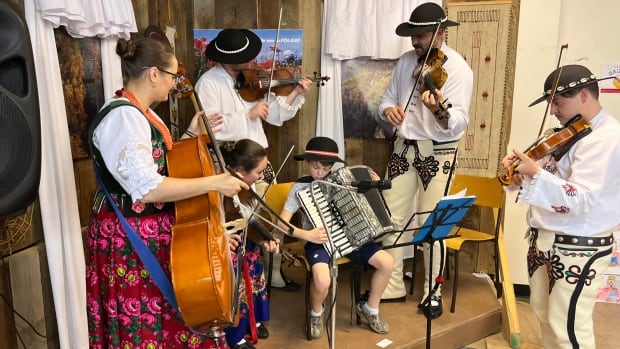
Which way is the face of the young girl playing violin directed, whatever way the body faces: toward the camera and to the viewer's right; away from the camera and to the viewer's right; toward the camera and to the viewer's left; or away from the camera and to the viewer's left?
toward the camera and to the viewer's right

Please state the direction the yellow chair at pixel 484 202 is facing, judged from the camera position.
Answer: facing the viewer and to the left of the viewer

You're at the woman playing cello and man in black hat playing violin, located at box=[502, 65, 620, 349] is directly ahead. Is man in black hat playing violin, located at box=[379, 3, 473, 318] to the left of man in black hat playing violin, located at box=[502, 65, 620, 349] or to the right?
left

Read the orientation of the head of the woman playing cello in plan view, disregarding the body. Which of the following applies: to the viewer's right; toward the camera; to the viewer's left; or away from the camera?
to the viewer's right

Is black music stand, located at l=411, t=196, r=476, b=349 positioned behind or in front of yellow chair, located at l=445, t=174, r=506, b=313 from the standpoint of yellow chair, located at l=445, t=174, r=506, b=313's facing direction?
in front

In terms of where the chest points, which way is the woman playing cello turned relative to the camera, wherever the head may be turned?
to the viewer's right

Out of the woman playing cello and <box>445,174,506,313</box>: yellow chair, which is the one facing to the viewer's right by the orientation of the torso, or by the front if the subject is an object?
the woman playing cello

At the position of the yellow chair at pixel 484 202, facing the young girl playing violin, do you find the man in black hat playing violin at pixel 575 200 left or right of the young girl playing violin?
left

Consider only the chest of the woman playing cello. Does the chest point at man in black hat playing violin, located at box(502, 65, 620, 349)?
yes

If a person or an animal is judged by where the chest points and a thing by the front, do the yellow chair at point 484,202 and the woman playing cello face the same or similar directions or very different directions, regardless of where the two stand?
very different directions

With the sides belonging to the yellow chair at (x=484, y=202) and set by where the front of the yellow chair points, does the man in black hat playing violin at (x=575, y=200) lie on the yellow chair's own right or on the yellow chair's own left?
on the yellow chair's own left

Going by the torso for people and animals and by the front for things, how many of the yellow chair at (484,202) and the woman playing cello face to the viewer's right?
1
